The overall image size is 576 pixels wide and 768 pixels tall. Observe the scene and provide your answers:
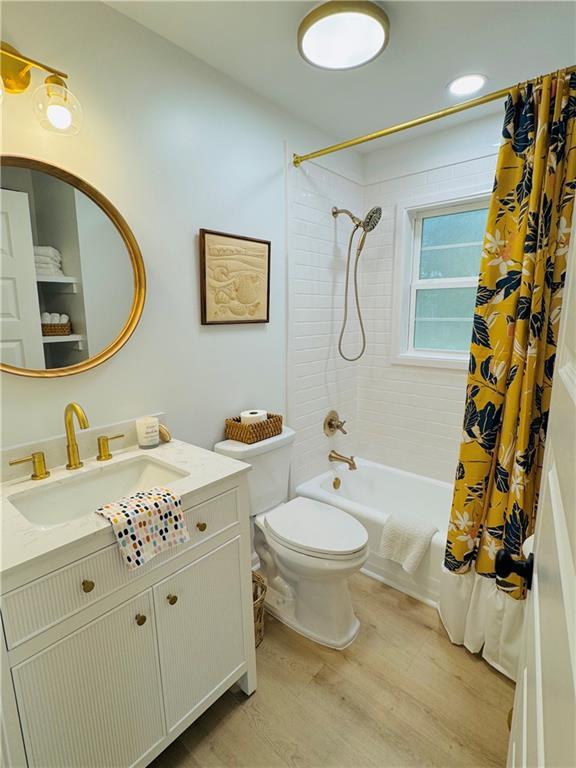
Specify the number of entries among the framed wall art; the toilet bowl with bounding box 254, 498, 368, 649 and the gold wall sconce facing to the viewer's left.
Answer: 0

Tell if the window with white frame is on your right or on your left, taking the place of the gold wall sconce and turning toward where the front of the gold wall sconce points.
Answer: on your left

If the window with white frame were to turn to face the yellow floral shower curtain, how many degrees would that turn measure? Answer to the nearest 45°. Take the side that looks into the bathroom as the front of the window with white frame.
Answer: approximately 45° to its left

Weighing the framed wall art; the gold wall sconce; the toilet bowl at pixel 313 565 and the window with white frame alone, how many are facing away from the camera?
0

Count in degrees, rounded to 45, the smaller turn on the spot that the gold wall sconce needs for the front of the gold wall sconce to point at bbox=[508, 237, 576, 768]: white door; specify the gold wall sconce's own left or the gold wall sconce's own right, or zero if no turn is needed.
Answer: approximately 45° to the gold wall sconce's own right

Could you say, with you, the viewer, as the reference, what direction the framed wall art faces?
facing the viewer and to the right of the viewer

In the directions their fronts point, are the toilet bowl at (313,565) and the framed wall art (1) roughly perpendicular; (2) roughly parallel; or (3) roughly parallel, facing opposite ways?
roughly parallel

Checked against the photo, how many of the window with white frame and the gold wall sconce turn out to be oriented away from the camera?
0

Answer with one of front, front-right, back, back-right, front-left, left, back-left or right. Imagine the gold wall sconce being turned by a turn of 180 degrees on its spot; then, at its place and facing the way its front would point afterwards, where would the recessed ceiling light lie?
back-right

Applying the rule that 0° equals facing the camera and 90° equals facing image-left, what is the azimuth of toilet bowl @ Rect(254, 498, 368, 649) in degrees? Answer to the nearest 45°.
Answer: approximately 315°

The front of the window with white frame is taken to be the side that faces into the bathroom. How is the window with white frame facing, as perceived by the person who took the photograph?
facing the viewer and to the left of the viewer
